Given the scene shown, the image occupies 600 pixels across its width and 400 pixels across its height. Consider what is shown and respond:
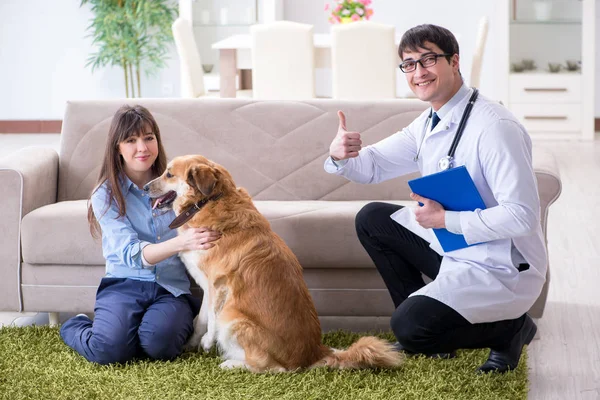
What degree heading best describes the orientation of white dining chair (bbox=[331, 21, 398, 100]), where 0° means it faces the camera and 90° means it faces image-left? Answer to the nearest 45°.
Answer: approximately 180°

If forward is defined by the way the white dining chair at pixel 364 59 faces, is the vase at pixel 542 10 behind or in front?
in front

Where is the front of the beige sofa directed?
toward the camera

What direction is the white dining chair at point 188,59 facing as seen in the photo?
to the viewer's right

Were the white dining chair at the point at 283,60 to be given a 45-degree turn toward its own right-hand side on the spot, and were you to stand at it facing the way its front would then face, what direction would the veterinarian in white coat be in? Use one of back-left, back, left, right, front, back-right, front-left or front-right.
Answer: back-right

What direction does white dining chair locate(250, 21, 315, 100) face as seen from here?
away from the camera

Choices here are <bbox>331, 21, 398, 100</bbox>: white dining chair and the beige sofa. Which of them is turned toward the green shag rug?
the beige sofa

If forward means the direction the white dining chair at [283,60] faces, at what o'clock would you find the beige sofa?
The beige sofa is roughly at 6 o'clock from the white dining chair.

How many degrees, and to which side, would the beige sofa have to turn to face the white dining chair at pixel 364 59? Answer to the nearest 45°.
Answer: approximately 180°

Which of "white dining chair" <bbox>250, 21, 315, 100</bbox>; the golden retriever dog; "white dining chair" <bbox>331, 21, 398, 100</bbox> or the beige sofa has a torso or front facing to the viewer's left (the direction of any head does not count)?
the golden retriever dog

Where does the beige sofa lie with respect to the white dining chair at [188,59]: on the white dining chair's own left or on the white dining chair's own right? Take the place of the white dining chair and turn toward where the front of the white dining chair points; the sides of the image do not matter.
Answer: on the white dining chair's own right

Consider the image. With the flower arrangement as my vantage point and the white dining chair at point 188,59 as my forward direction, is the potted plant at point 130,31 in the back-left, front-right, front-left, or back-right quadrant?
front-right

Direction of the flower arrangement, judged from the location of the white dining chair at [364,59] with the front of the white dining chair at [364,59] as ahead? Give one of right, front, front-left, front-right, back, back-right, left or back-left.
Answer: front

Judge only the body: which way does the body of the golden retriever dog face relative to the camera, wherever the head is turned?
to the viewer's left

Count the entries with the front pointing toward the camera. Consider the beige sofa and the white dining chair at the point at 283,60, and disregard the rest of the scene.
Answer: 1
